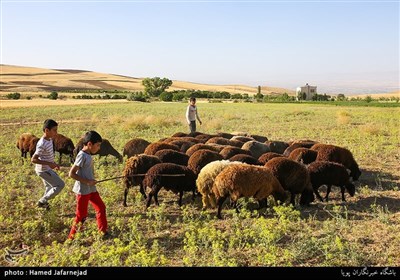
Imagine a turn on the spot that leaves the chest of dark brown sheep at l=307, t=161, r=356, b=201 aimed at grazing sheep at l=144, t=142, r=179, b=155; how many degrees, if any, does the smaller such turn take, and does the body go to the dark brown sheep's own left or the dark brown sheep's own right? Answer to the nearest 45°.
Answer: approximately 180°

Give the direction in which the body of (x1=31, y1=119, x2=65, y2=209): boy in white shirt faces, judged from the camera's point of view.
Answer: to the viewer's right

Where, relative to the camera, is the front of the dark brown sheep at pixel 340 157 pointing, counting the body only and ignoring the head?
to the viewer's right

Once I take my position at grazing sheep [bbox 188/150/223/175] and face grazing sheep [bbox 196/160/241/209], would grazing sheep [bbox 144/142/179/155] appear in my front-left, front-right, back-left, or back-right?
back-right

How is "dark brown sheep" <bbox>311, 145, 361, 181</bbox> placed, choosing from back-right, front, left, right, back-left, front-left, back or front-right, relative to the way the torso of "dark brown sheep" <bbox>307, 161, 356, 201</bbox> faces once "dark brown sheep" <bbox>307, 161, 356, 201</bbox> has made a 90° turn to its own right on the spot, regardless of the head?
back
